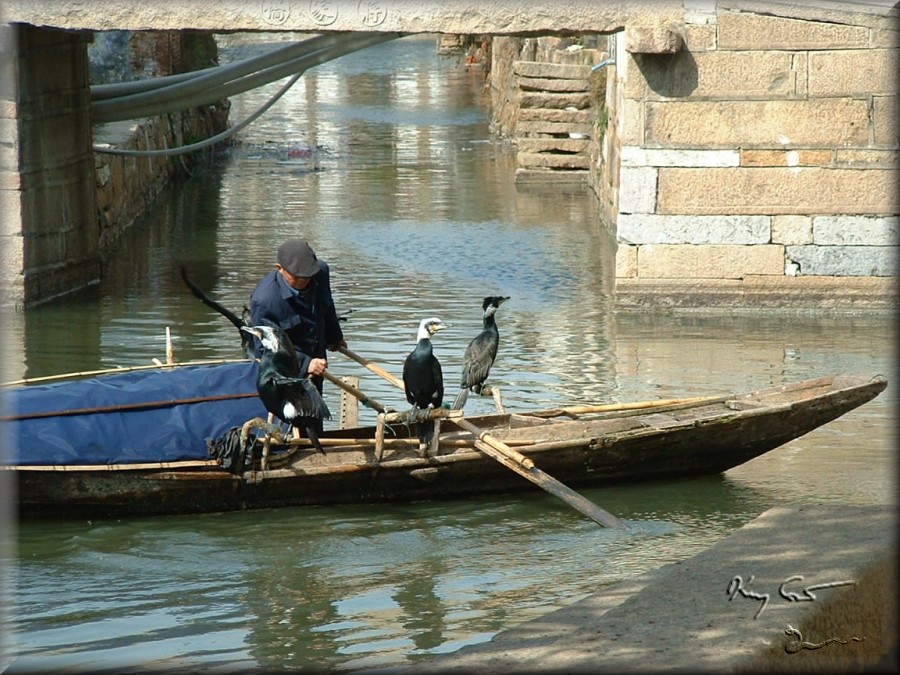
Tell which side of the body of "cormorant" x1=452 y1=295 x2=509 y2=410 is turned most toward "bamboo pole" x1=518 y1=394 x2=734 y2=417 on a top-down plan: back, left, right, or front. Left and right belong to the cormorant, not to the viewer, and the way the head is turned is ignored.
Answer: front

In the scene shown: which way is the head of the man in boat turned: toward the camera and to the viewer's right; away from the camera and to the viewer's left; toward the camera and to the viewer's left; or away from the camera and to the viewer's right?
toward the camera and to the viewer's right

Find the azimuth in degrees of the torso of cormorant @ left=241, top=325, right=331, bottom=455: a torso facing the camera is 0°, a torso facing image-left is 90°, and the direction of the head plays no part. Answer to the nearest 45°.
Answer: approximately 90°

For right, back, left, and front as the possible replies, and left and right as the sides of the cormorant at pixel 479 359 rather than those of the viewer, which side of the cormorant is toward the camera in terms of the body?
right

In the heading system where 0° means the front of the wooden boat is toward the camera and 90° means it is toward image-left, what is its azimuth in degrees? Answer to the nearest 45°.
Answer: approximately 270°

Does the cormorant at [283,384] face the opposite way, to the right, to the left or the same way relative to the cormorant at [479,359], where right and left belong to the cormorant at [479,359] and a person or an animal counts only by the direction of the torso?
the opposite way

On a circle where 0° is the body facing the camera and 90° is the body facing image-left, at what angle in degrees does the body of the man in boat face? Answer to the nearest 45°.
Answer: approximately 315°

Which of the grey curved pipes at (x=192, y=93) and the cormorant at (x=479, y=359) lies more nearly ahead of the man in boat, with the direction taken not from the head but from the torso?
the cormorant

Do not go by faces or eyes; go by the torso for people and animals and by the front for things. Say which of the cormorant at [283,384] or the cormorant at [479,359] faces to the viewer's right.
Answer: the cormorant at [479,359]

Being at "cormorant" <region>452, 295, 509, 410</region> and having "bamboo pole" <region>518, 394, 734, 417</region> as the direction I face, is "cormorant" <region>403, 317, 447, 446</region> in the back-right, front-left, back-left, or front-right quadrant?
back-right

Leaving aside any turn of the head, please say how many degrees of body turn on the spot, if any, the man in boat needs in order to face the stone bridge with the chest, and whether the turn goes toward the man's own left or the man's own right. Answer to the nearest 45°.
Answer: approximately 90° to the man's own left

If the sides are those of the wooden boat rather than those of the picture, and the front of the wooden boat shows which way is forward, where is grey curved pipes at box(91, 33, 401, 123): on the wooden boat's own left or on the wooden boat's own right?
on the wooden boat's own left

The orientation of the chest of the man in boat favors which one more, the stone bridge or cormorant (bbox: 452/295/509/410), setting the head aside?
the cormorant

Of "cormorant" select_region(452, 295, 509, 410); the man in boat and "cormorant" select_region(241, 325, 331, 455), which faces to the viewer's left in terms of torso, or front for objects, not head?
"cormorant" select_region(241, 325, 331, 455)
